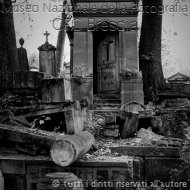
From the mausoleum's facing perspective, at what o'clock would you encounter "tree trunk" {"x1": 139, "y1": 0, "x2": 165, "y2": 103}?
The tree trunk is roughly at 10 o'clock from the mausoleum.

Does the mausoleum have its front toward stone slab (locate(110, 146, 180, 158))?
yes

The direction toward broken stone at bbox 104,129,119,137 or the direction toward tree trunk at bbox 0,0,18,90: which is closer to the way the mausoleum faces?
the broken stone

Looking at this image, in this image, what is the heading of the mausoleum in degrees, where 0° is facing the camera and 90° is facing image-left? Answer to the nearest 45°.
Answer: approximately 0°

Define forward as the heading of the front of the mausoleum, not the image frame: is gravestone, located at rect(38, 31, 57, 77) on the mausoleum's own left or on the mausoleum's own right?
on the mausoleum's own right

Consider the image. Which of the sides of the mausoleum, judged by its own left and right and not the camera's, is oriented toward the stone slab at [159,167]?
front

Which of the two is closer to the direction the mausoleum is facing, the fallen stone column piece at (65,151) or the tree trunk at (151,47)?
the fallen stone column piece

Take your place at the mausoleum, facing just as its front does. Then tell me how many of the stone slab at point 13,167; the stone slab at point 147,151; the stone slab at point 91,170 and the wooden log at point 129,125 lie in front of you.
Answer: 4

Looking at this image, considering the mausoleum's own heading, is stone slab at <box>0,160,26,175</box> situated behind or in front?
in front

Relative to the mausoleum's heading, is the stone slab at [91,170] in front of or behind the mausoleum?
in front
